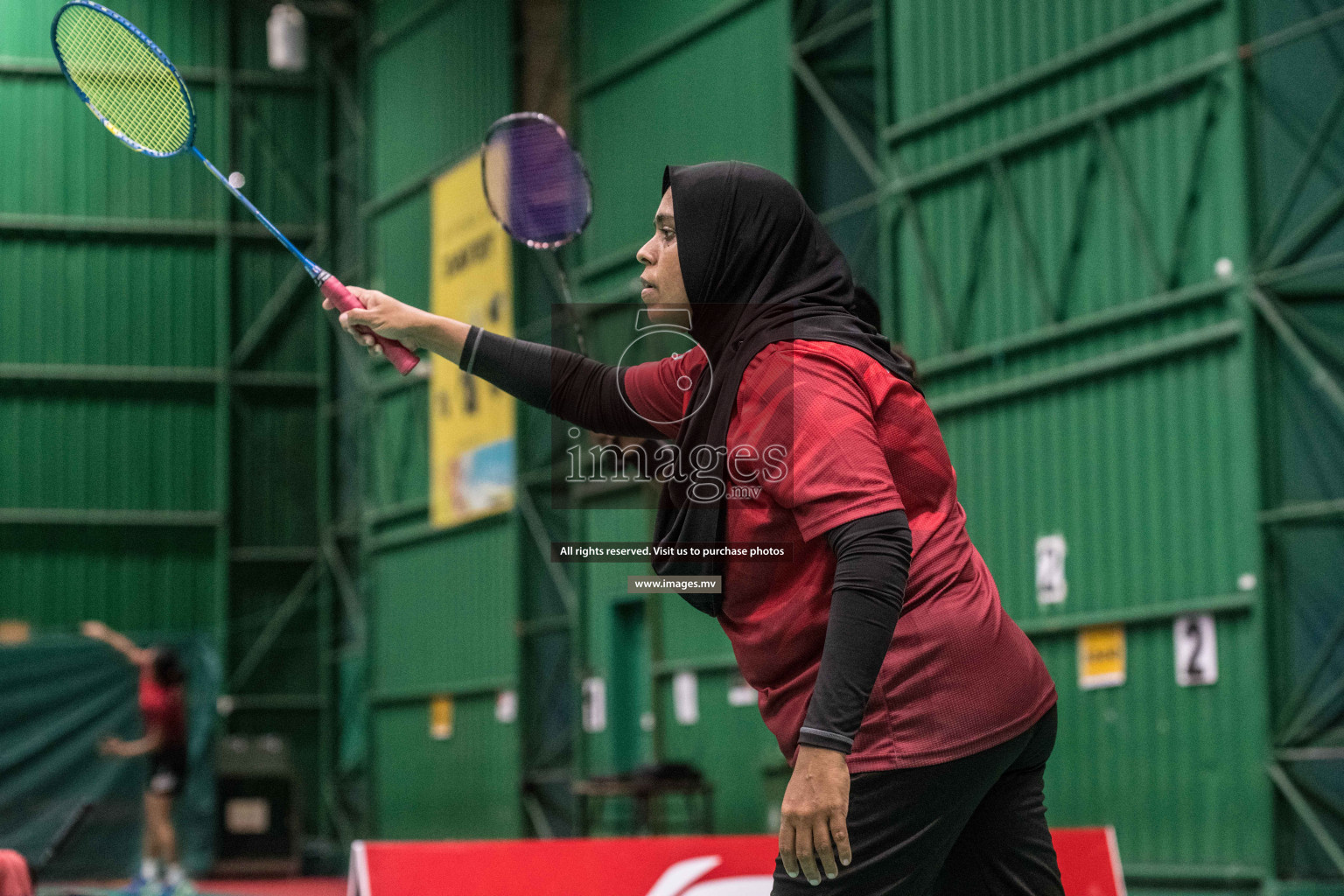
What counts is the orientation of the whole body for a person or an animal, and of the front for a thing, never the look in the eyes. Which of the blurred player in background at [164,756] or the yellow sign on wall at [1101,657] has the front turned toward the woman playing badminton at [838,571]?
the yellow sign on wall

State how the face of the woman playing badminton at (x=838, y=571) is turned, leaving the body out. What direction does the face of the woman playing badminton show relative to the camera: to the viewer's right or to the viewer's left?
to the viewer's left

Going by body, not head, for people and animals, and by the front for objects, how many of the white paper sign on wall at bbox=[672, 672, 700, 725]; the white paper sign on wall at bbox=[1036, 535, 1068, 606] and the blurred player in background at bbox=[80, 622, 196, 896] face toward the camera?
2

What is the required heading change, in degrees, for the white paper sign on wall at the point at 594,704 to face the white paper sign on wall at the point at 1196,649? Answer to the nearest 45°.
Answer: approximately 45° to its left

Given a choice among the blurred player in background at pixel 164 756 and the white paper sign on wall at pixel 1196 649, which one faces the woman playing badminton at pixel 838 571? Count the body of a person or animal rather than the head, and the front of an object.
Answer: the white paper sign on wall

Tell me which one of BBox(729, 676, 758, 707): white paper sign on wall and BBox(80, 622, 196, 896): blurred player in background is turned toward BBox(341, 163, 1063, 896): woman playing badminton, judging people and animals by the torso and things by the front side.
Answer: the white paper sign on wall

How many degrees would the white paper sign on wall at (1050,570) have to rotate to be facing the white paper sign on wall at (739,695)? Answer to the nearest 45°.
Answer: approximately 135° to its right
